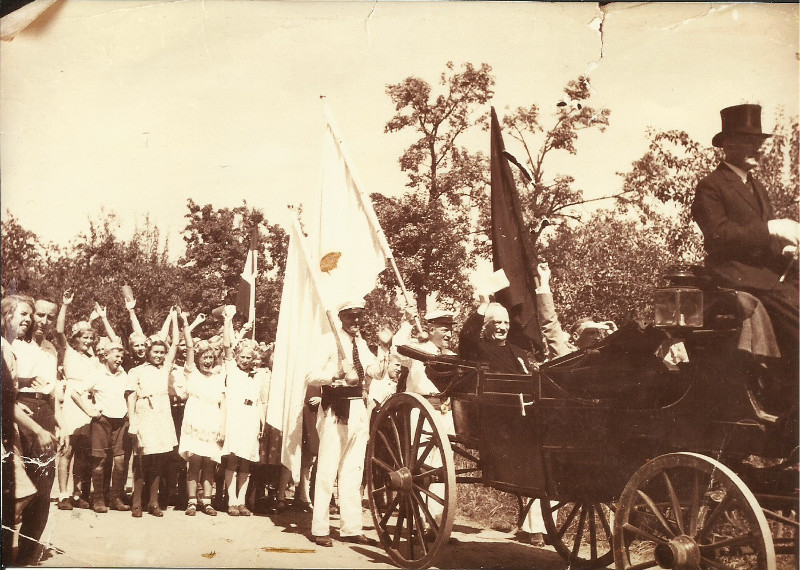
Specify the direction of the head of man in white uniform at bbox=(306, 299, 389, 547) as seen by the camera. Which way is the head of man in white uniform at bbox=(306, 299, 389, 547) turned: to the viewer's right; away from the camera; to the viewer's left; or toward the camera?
toward the camera

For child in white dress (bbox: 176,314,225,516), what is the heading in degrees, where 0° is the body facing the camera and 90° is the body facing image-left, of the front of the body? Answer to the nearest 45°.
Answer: approximately 0°

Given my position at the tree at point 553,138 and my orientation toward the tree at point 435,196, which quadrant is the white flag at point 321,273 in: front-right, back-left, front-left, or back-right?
front-left

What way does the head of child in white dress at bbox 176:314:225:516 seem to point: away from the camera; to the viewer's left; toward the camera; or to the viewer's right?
toward the camera

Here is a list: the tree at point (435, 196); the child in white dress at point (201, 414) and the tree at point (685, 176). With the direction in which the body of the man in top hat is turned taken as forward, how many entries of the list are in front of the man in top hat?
0

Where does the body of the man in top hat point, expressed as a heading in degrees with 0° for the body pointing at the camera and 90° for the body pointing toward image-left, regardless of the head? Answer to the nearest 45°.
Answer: approximately 315°

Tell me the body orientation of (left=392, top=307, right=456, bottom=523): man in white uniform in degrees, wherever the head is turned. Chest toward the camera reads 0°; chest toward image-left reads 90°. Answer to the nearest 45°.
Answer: approximately 315°

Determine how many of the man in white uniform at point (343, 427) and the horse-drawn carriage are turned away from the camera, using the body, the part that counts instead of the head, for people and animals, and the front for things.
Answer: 0

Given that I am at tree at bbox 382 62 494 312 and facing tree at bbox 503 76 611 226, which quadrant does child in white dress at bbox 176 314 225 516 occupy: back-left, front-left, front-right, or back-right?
back-right

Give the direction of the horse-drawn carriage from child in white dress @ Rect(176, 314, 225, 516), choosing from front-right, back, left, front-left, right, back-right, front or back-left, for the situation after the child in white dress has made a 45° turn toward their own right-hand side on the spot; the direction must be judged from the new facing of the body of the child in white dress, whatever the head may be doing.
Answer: left

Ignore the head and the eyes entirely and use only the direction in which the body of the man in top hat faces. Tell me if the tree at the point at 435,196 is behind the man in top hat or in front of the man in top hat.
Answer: behind

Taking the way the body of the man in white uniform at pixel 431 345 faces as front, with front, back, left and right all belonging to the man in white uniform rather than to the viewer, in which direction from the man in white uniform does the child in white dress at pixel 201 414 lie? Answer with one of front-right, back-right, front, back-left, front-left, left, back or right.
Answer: back-right

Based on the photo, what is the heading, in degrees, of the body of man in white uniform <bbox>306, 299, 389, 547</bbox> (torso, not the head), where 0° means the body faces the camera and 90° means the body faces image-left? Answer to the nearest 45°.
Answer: approximately 315°

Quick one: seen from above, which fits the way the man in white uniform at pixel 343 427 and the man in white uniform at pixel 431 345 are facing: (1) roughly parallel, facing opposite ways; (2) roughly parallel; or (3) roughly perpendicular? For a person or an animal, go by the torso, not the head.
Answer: roughly parallel

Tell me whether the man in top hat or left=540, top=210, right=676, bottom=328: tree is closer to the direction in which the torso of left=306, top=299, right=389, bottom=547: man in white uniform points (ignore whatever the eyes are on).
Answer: the man in top hat
